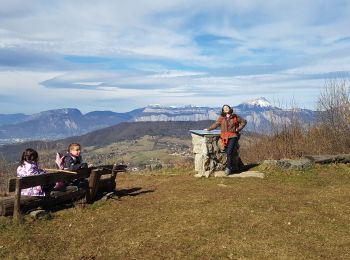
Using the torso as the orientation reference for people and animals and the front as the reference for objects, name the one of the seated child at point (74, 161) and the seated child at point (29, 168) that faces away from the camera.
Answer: the seated child at point (29, 168)

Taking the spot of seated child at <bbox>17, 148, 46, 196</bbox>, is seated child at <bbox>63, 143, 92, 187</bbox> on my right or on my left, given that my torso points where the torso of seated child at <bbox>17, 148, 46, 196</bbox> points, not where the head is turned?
on my right

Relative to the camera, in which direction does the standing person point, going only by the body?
toward the camera

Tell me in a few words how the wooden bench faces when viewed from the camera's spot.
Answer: facing away from the viewer and to the left of the viewer

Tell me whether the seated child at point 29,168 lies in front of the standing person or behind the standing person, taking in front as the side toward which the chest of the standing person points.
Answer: in front

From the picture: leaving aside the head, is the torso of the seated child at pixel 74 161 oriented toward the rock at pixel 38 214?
no

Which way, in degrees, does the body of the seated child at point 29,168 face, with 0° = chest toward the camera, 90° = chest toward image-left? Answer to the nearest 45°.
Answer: approximately 180°

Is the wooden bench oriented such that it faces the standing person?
no
